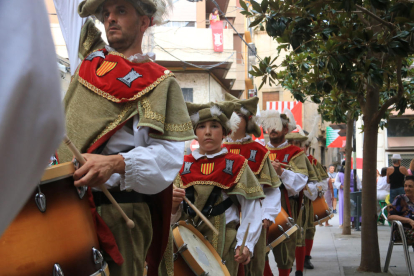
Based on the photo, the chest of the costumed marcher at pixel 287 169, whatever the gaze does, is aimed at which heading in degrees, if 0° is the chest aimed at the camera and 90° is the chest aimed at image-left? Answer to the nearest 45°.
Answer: approximately 45°

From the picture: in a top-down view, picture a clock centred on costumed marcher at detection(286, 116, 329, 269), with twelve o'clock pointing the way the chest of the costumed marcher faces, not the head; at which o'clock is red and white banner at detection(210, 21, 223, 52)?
The red and white banner is roughly at 4 o'clock from the costumed marcher.
